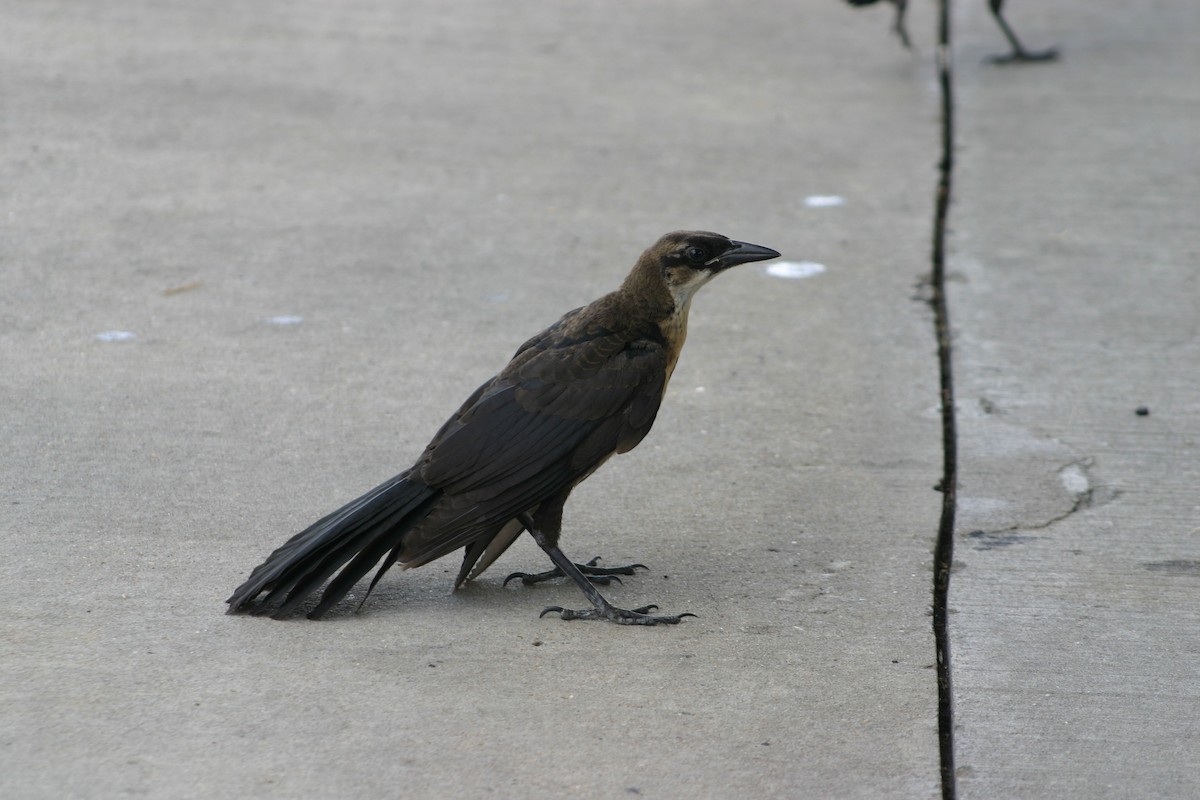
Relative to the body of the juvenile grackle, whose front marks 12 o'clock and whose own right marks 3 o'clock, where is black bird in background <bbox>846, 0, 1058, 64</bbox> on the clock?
The black bird in background is roughly at 10 o'clock from the juvenile grackle.

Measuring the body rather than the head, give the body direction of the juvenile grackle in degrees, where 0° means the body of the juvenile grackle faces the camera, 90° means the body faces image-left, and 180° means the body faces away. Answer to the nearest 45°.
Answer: approximately 270°
